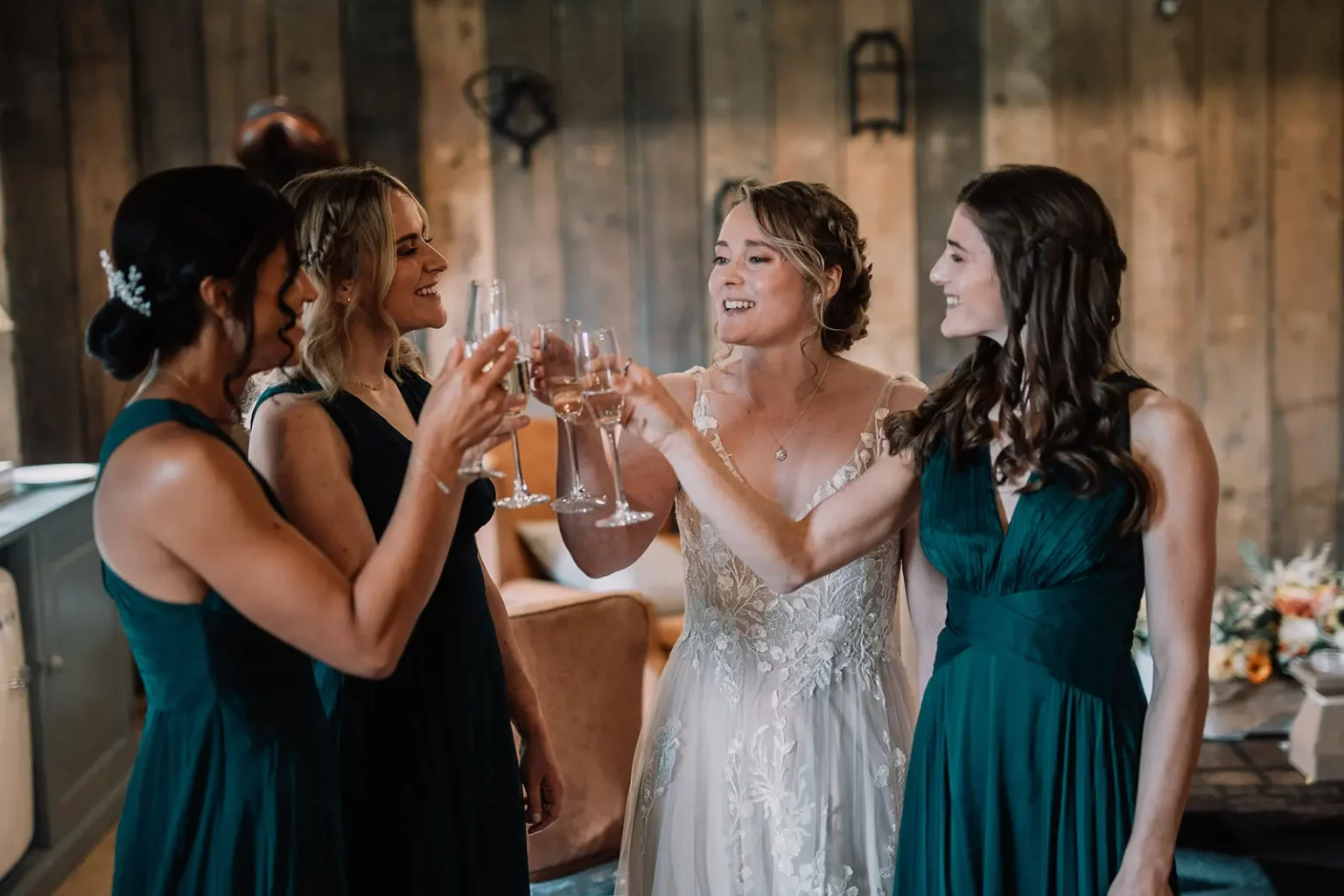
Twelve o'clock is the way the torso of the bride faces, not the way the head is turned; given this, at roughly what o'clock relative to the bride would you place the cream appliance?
The cream appliance is roughly at 4 o'clock from the bride.

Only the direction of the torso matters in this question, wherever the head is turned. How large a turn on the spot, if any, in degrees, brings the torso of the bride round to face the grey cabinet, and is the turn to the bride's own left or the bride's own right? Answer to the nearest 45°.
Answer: approximately 135° to the bride's own right

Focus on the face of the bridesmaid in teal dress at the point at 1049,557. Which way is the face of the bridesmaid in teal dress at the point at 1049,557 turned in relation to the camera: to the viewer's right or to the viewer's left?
to the viewer's left

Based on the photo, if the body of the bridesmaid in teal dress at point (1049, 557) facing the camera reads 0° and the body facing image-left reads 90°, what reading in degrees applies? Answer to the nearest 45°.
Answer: approximately 45°

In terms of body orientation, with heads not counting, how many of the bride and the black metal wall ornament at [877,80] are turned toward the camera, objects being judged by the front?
2

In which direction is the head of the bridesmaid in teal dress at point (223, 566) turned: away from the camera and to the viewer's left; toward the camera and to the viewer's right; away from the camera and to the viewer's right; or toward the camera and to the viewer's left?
away from the camera and to the viewer's right

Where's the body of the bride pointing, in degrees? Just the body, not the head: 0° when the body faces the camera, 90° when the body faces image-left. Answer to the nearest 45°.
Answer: approximately 0°

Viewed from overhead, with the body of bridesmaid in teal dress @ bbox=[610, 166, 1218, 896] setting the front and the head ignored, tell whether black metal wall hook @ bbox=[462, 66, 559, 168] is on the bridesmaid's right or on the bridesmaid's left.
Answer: on the bridesmaid's right

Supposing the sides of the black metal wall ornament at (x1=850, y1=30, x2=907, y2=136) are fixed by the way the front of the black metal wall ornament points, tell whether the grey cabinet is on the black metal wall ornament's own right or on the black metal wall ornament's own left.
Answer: on the black metal wall ornament's own right

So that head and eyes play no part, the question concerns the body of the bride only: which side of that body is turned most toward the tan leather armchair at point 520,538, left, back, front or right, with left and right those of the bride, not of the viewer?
back
